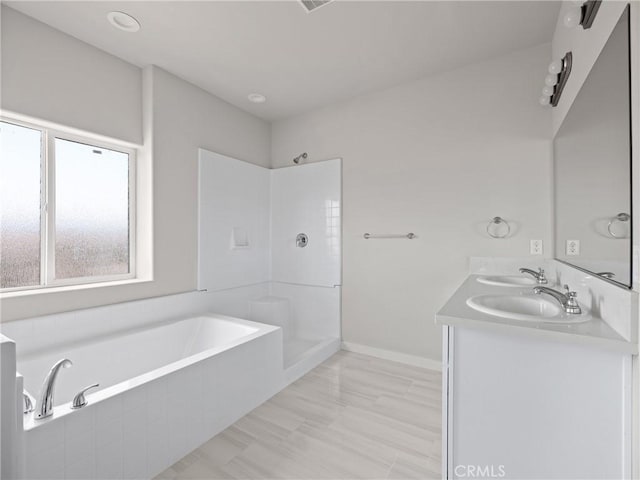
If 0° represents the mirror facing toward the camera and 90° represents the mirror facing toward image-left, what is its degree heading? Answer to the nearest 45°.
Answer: approximately 90°

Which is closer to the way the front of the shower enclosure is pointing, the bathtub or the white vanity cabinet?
the white vanity cabinet

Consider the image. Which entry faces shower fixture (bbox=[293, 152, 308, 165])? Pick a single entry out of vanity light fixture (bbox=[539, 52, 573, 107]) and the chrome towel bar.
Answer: the vanity light fixture

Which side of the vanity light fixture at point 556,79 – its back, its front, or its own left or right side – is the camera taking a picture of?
left

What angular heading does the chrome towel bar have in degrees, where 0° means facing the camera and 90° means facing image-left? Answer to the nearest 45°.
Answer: approximately 0°

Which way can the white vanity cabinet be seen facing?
to the viewer's left

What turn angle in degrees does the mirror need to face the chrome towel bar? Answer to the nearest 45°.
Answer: approximately 45° to its right

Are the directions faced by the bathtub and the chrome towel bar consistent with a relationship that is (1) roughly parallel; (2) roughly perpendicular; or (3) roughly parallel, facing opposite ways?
roughly perpendicular

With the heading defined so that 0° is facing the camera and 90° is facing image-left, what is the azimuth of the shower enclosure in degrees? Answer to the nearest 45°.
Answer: approximately 315°
